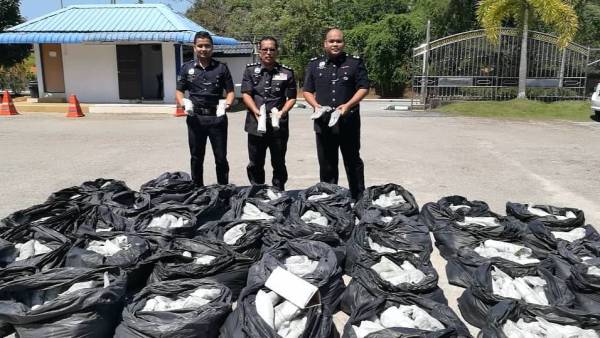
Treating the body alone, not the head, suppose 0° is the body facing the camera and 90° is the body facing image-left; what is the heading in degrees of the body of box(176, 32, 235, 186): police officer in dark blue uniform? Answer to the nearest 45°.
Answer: approximately 0°

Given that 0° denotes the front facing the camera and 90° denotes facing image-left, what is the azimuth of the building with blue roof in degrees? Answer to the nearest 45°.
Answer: approximately 0°

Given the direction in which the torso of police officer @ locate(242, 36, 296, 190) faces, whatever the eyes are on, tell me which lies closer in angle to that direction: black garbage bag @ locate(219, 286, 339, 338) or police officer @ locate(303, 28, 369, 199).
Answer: the black garbage bag

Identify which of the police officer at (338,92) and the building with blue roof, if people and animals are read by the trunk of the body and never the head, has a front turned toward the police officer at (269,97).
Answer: the building with blue roof

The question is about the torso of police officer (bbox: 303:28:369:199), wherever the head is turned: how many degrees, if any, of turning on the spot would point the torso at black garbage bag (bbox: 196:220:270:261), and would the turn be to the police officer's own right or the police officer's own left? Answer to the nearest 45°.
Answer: approximately 45° to the police officer's own right
